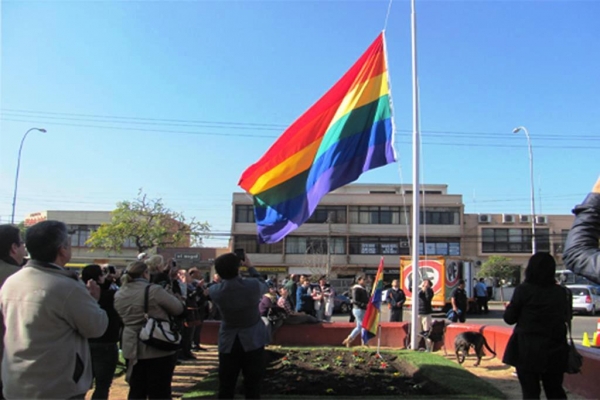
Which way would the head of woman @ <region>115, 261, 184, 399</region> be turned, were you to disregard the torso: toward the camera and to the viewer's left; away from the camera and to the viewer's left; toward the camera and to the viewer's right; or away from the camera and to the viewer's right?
away from the camera and to the viewer's right

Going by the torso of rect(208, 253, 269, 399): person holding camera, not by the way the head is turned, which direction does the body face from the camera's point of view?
away from the camera

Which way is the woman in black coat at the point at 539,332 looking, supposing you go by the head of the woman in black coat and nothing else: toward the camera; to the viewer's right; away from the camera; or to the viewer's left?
away from the camera

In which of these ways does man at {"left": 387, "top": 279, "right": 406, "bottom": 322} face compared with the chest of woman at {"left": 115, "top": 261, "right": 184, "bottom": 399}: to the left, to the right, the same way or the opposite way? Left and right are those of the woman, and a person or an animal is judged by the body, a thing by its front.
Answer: the opposite way

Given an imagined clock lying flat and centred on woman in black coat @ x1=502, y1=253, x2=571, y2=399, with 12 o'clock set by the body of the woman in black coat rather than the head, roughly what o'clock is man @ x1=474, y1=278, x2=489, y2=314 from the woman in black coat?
The man is roughly at 12 o'clock from the woman in black coat.

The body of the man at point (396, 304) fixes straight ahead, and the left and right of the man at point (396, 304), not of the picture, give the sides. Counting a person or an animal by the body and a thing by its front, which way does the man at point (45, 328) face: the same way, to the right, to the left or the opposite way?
the opposite way

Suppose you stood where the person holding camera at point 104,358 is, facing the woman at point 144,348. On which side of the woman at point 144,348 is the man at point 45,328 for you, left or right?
right

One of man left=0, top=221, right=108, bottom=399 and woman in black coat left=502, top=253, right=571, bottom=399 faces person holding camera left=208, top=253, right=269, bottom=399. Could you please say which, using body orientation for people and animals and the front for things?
the man

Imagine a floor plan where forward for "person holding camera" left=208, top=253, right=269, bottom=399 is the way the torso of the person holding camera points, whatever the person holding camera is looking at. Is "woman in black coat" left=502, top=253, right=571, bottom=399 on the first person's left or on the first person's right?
on the first person's right

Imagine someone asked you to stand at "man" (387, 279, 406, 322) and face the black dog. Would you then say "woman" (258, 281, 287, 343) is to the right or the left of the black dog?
right

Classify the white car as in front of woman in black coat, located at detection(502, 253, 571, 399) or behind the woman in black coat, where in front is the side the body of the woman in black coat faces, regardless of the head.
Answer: in front

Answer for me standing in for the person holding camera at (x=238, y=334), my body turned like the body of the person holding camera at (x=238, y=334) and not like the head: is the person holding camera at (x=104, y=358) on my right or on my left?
on my left

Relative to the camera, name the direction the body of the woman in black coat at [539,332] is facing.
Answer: away from the camera

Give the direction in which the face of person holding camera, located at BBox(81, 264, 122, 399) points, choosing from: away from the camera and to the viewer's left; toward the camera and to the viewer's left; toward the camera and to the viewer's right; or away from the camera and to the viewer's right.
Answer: away from the camera and to the viewer's right

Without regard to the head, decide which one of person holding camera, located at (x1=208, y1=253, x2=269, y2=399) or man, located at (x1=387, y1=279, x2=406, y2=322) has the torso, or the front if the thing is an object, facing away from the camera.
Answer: the person holding camera

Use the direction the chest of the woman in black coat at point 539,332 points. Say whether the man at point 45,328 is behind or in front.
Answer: behind

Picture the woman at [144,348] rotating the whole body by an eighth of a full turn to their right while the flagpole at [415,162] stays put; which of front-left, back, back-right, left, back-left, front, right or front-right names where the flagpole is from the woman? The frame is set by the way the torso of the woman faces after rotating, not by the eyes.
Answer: front-left

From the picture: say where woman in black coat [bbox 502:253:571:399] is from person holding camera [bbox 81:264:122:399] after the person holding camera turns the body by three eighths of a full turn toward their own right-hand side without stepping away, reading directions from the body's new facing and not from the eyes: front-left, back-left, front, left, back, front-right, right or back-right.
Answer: front-left
